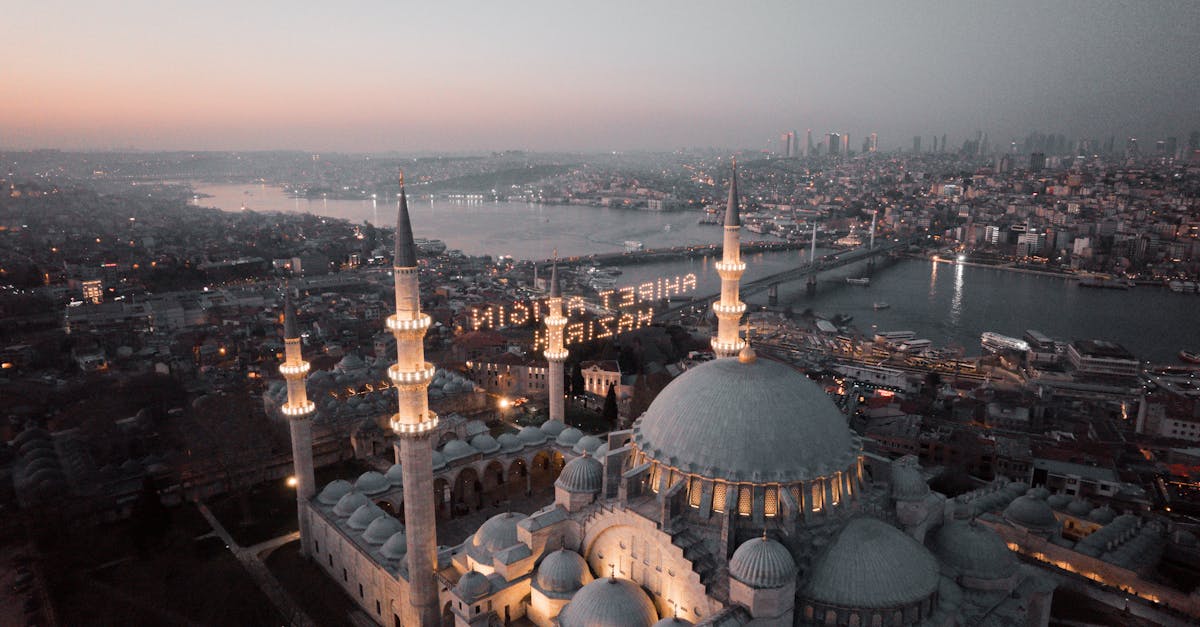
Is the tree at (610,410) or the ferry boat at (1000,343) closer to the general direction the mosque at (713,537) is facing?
the tree

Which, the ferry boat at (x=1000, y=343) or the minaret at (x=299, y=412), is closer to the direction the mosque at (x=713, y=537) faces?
the minaret

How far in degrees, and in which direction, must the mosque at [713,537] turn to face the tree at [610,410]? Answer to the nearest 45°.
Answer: approximately 45° to its right

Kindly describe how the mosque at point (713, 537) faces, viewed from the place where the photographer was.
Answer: facing away from the viewer and to the left of the viewer
